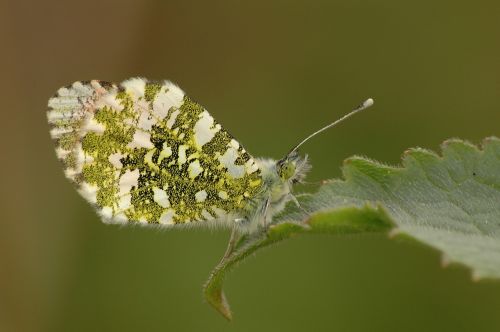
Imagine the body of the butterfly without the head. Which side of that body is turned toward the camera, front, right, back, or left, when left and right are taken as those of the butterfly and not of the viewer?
right
